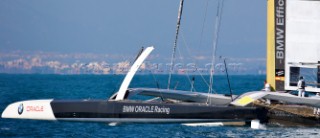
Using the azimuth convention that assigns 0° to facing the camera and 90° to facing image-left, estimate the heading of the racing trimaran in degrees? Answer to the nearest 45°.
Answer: approximately 90°
